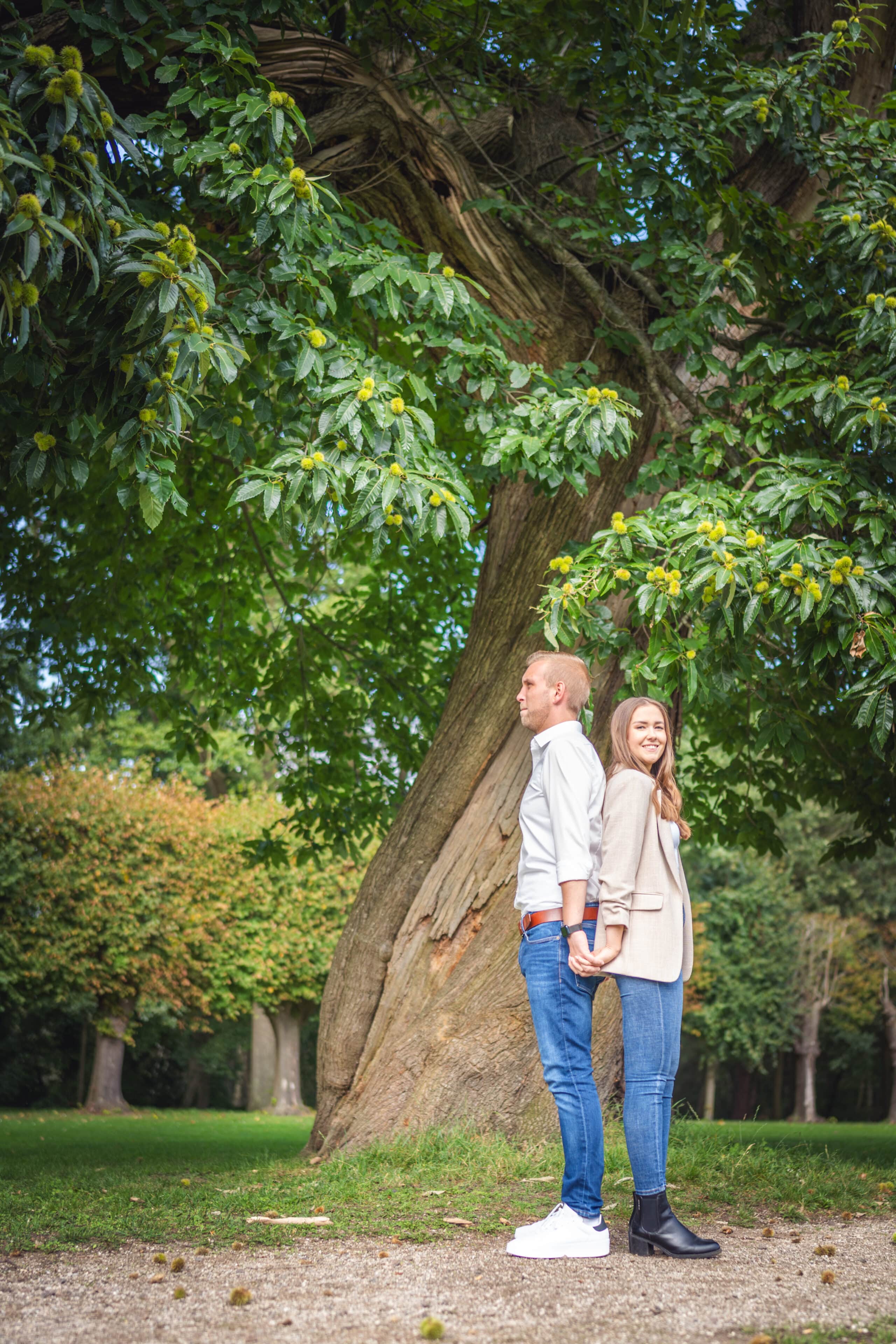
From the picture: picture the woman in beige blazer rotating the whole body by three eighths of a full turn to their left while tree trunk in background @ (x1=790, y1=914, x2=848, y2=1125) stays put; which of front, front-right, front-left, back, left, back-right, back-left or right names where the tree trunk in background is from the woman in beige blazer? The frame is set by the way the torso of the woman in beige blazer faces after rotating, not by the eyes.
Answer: front-right

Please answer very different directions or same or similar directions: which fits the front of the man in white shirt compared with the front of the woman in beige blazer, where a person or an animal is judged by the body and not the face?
very different directions

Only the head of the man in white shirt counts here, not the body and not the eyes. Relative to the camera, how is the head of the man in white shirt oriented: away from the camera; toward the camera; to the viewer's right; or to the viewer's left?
to the viewer's left

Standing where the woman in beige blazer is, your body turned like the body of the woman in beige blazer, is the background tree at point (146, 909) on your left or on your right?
on your left

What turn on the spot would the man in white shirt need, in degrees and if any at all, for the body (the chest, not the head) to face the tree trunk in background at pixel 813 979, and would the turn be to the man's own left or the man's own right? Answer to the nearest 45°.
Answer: approximately 90° to the man's own right

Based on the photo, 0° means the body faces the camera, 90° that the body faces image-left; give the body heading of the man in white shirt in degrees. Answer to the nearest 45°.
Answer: approximately 90°

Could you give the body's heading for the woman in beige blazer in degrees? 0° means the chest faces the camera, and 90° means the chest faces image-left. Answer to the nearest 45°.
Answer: approximately 270°

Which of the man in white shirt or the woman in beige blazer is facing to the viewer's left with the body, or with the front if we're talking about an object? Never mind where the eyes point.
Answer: the man in white shirt

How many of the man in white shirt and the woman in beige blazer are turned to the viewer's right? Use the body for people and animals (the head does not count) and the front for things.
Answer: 1

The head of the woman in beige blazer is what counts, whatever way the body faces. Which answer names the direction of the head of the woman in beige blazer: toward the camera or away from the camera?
toward the camera

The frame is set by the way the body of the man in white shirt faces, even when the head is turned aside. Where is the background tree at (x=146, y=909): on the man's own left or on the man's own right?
on the man's own right
